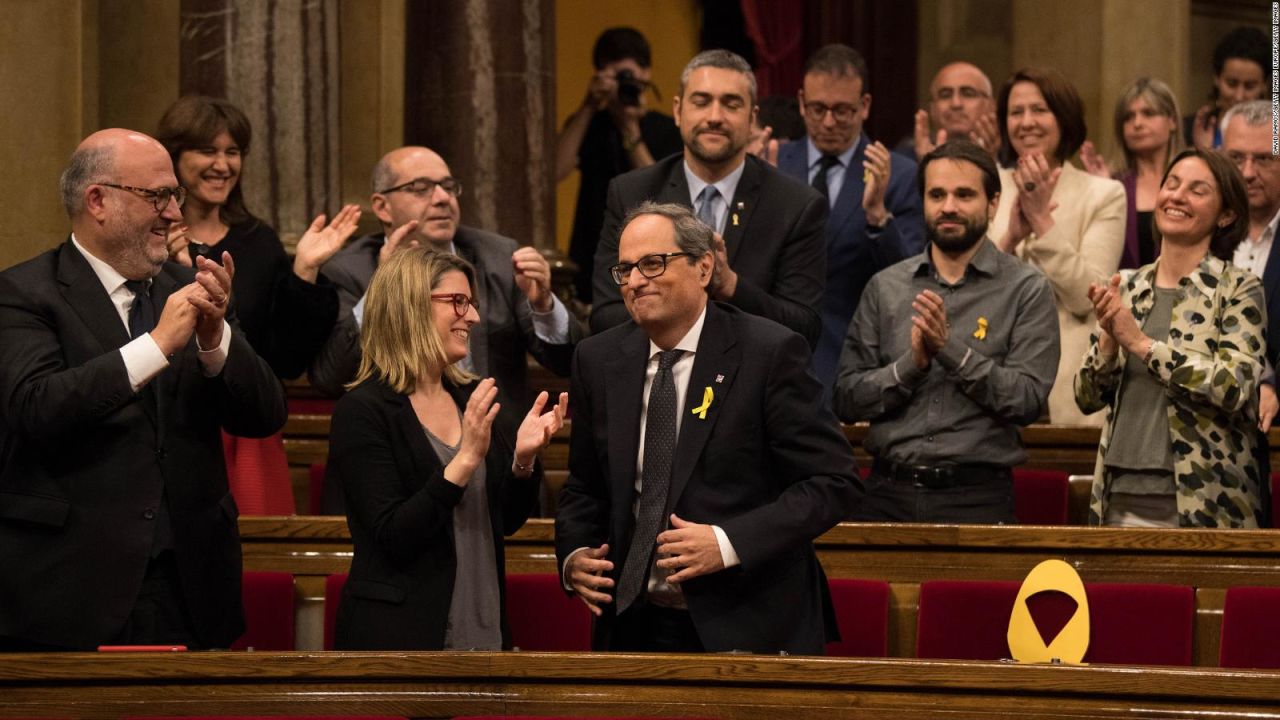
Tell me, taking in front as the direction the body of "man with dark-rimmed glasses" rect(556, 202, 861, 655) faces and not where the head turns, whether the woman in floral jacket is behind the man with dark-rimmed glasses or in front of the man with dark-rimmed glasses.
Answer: behind

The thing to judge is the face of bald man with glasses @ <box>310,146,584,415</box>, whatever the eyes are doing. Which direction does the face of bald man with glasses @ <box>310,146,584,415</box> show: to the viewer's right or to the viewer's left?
to the viewer's right

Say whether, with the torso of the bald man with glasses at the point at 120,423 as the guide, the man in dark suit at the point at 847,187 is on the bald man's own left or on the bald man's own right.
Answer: on the bald man's own left

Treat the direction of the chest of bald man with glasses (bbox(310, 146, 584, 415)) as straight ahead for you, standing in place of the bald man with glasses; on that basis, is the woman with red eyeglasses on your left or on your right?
on your right

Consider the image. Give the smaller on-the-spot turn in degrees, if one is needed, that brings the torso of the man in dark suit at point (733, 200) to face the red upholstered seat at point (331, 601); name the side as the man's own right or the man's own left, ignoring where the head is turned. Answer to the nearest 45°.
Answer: approximately 45° to the man's own right

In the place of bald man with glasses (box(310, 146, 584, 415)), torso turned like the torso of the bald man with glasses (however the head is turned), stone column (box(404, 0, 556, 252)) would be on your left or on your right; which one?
on your left

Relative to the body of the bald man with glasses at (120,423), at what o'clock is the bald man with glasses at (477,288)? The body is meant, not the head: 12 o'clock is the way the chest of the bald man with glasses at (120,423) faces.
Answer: the bald man with glasses at (477,288) is roughly at 9 o'clock from the bald man with glasses at (120,423).
